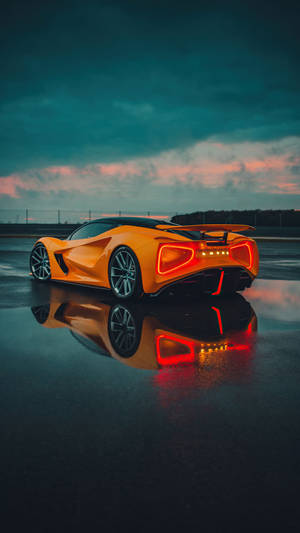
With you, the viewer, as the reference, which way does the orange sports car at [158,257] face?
facing away from the viewer and to the left of the viewer
